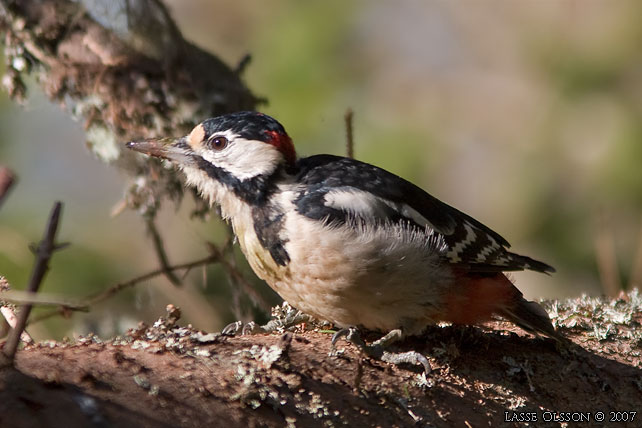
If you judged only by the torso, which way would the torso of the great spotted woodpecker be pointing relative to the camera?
to the viewer's left

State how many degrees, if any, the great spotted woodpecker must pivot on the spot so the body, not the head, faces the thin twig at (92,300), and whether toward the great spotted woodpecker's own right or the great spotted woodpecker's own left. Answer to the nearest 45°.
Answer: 0° — it already faces it

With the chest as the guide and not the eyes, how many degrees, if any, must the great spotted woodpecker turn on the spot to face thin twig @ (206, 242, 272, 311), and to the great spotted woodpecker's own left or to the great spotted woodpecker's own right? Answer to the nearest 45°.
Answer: approximately 45° to the great spotted woodpecker's own right

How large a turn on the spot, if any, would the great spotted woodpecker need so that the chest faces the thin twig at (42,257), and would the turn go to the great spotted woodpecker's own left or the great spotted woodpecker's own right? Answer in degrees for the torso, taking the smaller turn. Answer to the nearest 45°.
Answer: approximately 45° to the great spotted woodpecker's own left
